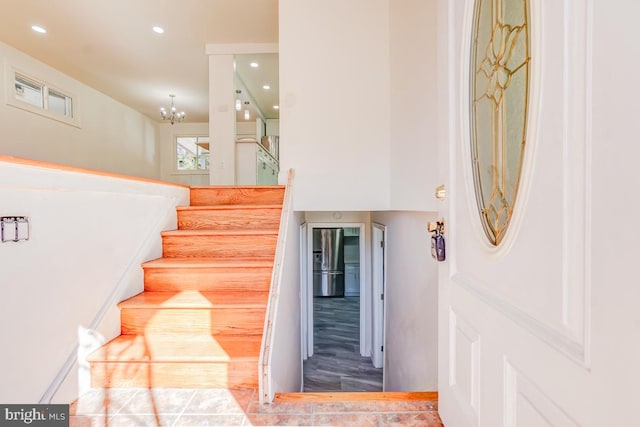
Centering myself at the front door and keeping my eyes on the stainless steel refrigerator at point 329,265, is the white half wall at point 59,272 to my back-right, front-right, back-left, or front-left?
front-left

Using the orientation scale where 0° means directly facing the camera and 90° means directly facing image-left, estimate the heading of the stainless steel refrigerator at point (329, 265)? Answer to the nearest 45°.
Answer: approximately 0°

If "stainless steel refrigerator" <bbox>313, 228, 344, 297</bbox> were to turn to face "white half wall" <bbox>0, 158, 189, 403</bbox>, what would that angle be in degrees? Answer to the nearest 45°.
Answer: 0° — it already faces it

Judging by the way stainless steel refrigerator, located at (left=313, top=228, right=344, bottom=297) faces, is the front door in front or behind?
in front
